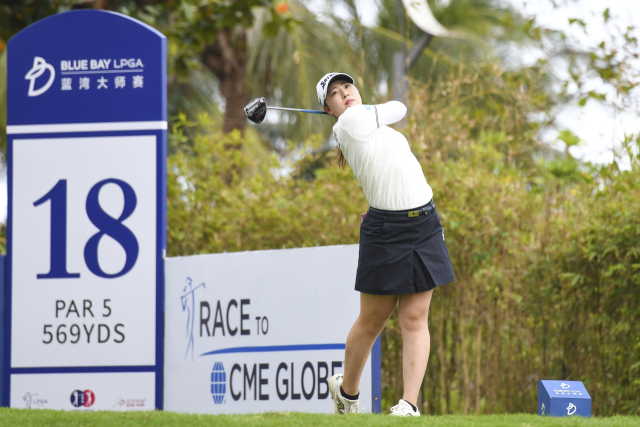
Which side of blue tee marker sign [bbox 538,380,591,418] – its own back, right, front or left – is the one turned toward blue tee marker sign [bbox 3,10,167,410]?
right

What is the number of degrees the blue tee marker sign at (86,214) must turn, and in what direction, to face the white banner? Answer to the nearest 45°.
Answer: approximately 45° to its left

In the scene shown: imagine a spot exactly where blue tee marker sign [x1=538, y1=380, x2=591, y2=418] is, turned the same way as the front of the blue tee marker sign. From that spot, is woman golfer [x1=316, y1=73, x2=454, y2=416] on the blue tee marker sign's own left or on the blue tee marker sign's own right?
on the blue tee marker sign's own right

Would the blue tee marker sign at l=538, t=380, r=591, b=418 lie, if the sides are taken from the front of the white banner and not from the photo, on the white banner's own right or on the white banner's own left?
on the white banner's own left

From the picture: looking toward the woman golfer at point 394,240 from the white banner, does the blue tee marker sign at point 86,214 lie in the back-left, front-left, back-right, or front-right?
back-right

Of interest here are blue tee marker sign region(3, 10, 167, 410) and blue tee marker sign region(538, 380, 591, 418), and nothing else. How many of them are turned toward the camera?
2

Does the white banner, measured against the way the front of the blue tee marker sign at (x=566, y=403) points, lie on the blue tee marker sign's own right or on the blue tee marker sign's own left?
on the blue tee marker sign's own right
